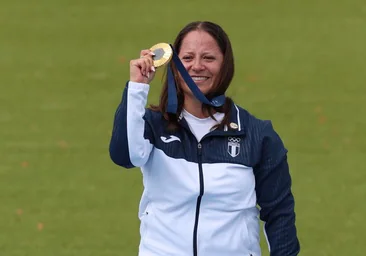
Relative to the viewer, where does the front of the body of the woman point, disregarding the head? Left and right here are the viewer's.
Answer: facing the viewer
